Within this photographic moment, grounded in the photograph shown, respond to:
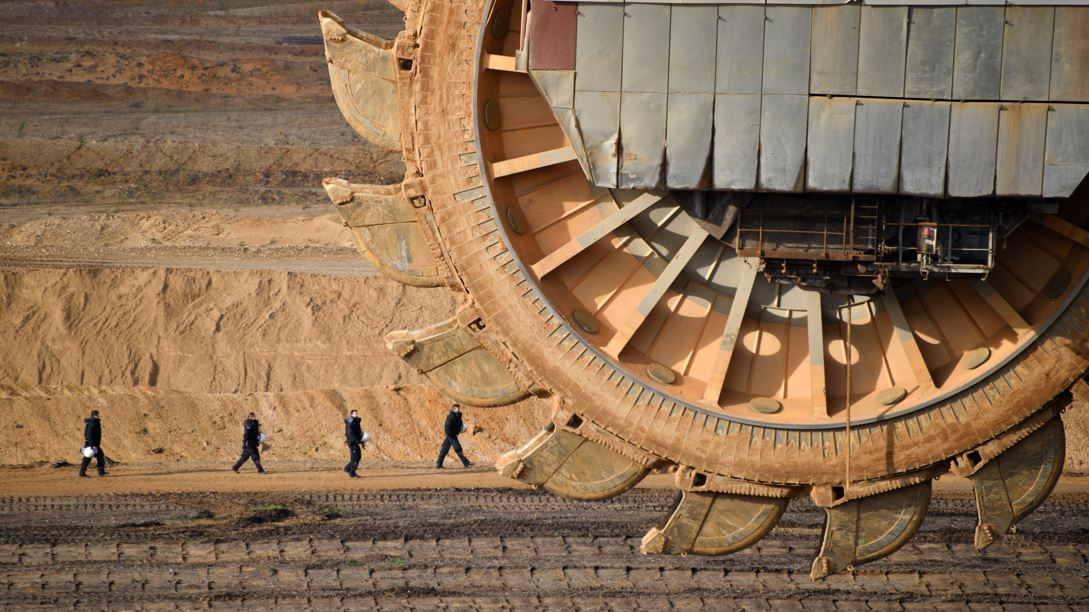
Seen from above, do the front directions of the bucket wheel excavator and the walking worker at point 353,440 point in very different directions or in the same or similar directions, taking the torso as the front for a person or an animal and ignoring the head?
very different directions

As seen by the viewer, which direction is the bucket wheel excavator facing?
to the viewer's left
